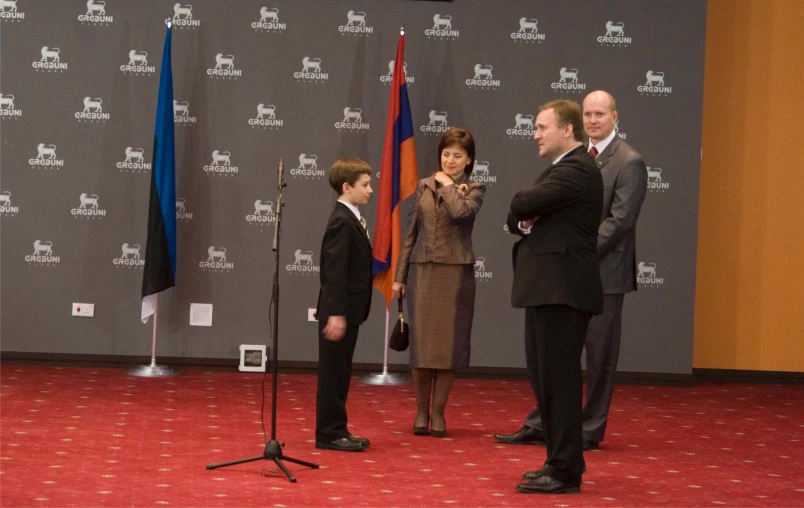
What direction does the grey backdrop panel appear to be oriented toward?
toward the camera

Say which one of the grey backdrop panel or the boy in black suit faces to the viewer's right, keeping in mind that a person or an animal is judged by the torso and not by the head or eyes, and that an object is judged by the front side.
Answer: the boy in black suit

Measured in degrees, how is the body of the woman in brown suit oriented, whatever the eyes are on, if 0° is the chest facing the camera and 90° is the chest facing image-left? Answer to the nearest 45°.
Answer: approximately 0°

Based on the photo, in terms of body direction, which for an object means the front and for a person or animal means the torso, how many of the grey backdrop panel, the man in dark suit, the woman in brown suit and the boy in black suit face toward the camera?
2

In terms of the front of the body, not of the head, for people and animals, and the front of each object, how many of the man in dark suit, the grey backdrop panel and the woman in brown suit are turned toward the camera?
2

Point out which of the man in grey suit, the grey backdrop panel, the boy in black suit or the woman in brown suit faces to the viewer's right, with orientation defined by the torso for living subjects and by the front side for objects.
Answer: the boy in black suit

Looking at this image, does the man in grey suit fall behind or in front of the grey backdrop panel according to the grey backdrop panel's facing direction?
in front

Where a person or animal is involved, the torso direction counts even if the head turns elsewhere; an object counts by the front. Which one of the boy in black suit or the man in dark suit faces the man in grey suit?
the boy in black suit

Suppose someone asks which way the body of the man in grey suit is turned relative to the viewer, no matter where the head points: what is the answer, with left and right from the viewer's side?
facing the viewer and to the left of the viewer

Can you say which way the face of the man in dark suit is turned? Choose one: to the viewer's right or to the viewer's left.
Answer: to the viewer's left

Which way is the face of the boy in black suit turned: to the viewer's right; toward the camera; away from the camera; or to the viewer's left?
to the viewer's right

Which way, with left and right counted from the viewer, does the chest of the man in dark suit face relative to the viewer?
facing to the left of the viewer

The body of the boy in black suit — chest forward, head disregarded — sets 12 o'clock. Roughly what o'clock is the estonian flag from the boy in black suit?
The estonian flag is roughly at 8 o'clock from the boy in black suit.

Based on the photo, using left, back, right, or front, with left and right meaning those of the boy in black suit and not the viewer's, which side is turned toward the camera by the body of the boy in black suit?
right

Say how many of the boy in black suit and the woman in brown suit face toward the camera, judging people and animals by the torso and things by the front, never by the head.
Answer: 1

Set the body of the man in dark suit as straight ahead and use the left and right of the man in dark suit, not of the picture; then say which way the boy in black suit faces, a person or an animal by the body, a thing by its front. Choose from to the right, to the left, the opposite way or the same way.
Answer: the opposite way

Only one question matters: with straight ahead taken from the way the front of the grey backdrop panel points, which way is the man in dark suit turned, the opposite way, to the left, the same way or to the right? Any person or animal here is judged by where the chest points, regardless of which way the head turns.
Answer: to the right

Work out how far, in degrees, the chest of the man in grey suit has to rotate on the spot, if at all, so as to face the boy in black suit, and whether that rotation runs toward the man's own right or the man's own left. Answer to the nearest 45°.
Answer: approximately 45° to the man's own right
